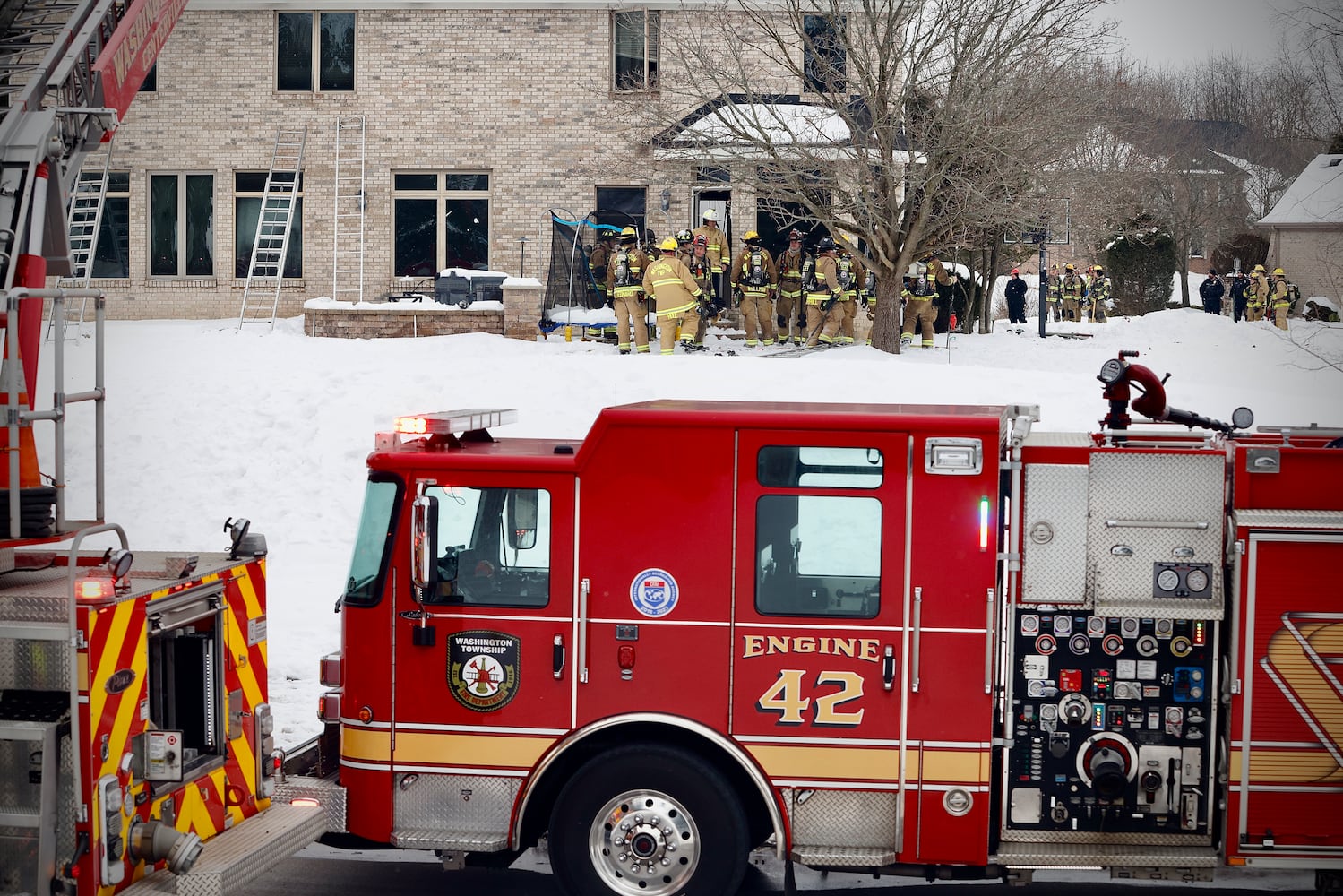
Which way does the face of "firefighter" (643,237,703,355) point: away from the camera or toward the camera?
away from the camera

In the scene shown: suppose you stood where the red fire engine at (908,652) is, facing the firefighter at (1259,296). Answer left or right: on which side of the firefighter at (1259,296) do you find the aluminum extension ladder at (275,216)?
left

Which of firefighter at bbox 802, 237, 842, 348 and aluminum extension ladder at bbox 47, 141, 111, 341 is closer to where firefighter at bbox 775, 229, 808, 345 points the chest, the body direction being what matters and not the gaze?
the firefighter

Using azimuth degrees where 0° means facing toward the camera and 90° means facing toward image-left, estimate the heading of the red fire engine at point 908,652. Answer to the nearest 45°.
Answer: approximately 90°

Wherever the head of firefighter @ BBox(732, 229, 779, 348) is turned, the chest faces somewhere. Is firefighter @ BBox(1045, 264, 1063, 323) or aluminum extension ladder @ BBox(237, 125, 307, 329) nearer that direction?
the firefighter

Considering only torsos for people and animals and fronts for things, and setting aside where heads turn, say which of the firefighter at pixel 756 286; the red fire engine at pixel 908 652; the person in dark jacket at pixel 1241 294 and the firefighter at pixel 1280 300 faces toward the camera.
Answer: the person in dark jacket

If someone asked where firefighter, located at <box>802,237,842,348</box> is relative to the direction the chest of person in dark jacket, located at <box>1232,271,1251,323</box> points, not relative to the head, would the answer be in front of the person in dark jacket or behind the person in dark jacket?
in front

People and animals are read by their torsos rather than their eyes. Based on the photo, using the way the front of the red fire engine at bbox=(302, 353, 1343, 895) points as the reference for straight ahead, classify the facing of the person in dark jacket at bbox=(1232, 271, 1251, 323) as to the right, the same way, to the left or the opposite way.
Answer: to the left

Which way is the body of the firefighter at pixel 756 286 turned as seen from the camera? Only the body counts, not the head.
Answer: away from the camera
